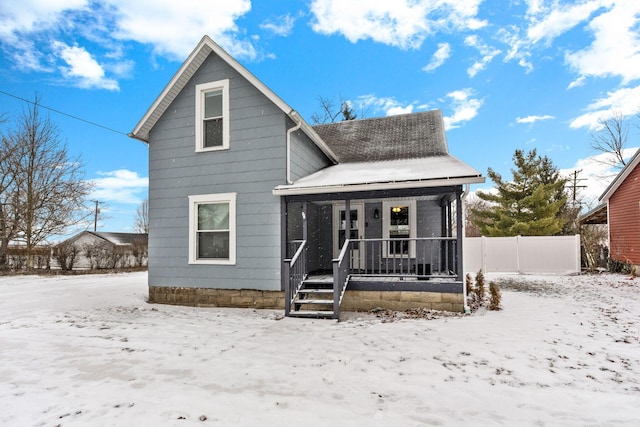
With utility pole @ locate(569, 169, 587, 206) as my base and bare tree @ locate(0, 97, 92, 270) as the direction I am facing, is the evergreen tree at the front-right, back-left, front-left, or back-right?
front-left

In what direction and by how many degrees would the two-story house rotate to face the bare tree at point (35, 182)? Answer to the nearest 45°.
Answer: approximately 135° to its right

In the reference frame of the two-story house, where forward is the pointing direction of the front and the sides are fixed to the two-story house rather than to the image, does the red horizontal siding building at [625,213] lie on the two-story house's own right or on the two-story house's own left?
on the two-story house's own left

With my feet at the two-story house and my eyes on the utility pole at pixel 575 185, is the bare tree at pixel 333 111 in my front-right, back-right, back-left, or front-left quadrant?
front-left

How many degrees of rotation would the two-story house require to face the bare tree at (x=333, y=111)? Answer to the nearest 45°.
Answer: approximately 180°

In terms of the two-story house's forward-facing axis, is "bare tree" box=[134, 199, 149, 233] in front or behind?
behind

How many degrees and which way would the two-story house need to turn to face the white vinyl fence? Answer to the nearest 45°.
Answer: approximately 135° to its left

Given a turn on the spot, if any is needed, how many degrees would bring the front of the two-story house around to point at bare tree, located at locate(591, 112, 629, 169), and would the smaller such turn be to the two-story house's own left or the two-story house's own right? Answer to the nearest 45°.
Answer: approximately 135° to the two-story house's own left

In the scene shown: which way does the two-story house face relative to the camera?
toward the camera
